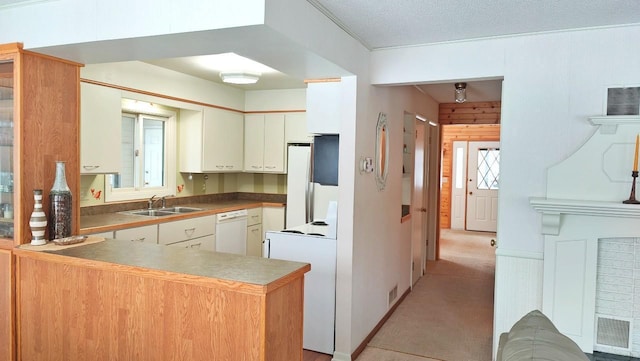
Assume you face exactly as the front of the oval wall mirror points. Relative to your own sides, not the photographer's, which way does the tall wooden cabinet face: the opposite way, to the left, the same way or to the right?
to the right

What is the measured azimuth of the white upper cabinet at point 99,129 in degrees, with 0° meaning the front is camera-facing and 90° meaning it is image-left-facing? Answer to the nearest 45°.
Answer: approximately 315°

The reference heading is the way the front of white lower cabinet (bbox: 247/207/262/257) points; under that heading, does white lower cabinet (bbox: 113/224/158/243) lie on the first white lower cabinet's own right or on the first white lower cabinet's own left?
on the first white lower cabinet's own right

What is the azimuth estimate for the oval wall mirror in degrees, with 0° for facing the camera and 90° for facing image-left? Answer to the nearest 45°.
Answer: approximately 270°

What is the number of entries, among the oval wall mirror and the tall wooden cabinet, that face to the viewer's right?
1

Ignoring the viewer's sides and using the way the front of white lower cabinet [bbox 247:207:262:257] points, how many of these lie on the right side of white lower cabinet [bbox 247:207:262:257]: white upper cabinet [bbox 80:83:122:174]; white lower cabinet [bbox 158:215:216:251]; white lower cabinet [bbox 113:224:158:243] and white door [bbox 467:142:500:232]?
3

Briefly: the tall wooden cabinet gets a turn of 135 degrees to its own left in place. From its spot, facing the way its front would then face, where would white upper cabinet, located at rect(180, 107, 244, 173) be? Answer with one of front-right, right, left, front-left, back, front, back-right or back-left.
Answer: front-left

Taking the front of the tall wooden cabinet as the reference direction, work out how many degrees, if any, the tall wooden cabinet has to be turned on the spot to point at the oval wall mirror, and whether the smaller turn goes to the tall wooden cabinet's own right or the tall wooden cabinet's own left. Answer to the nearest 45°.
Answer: approximately 135° to the tall wooden cabinet's own left
